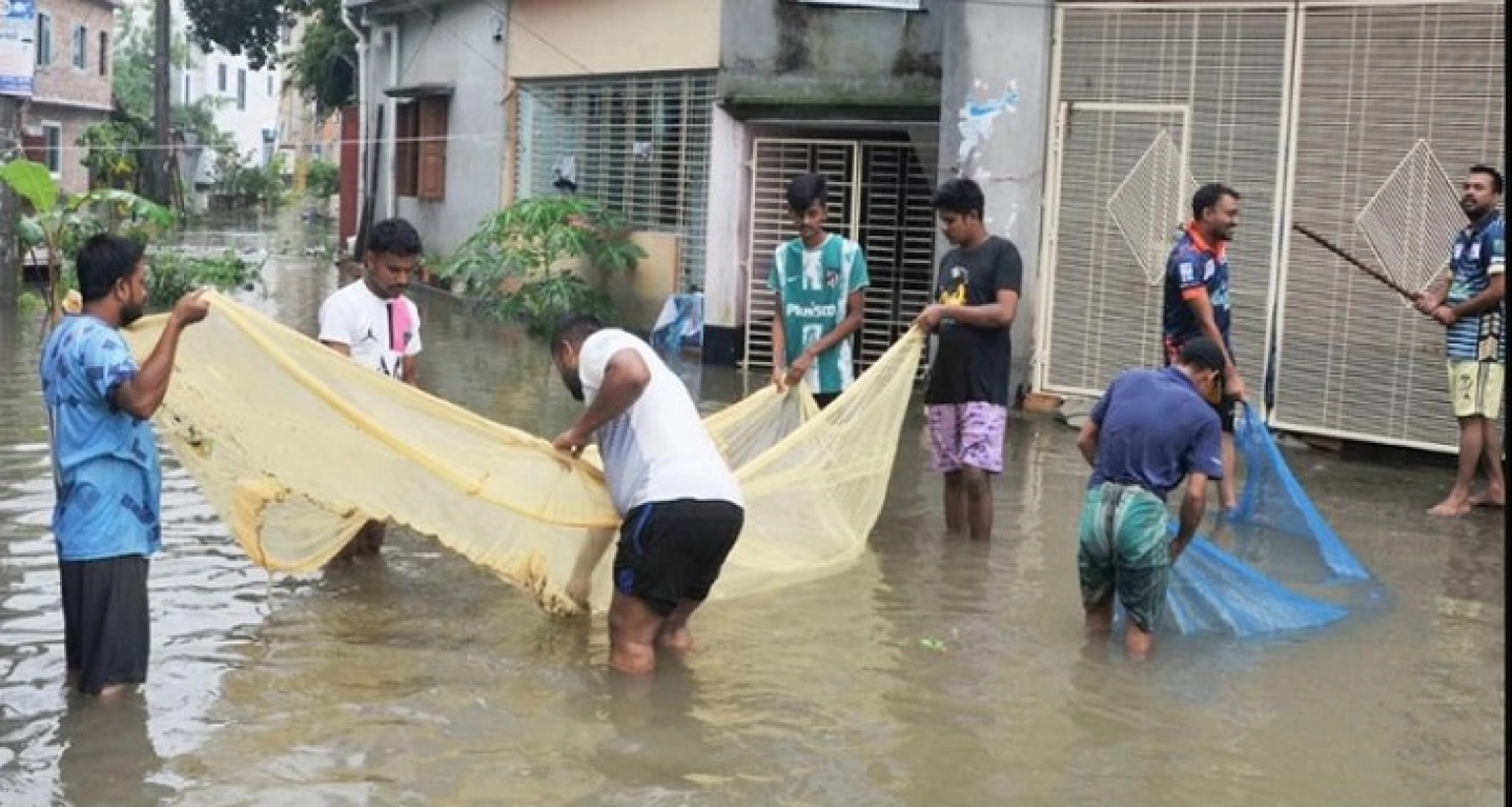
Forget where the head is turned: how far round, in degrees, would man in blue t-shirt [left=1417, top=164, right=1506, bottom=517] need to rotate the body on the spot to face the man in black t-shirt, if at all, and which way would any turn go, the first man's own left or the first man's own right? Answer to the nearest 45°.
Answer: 0° — they already face them

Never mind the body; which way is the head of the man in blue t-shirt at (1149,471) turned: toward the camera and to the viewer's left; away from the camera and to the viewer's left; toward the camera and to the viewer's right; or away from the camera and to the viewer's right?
away from the camera and to the viewer's right

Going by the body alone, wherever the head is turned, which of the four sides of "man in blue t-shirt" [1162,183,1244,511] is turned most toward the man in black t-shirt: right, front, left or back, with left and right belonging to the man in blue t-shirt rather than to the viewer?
right

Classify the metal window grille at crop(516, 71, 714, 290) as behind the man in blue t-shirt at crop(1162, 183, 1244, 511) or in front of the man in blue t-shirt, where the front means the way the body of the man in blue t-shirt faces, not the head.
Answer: behind

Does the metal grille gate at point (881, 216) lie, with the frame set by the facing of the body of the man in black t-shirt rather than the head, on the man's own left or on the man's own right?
on the man's own right

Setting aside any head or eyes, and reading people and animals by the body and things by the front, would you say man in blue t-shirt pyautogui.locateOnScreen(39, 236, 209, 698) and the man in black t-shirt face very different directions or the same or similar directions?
very different directions

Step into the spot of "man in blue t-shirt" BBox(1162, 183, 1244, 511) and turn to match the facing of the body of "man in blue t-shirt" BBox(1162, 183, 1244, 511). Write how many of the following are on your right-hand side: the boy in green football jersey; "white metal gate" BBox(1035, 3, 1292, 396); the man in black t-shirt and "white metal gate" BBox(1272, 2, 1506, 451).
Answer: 2

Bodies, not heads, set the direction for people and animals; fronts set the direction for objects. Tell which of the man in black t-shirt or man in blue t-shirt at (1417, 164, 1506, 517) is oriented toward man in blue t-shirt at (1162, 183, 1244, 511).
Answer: man in blue t-shirt at (1417, 164, 1506, 517)

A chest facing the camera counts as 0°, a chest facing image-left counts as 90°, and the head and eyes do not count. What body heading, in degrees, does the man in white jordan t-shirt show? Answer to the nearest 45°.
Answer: approximately 315°

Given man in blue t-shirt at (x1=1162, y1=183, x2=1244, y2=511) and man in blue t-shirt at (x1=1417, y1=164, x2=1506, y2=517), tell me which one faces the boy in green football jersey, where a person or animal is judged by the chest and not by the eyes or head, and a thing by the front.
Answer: man in blue t-shirt at (x1=1417, y1=164, x2=1506, y2=517)

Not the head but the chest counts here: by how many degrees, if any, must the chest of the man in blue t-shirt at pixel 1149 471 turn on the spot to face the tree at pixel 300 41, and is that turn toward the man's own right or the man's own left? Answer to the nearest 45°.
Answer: approximately 90° to the man's own left

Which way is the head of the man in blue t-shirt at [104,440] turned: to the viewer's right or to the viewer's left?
to the viewer's right

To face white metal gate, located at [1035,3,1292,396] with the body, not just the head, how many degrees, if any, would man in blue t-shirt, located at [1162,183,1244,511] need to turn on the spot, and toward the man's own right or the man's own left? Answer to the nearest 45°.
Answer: approximately 135° to the man's own left
